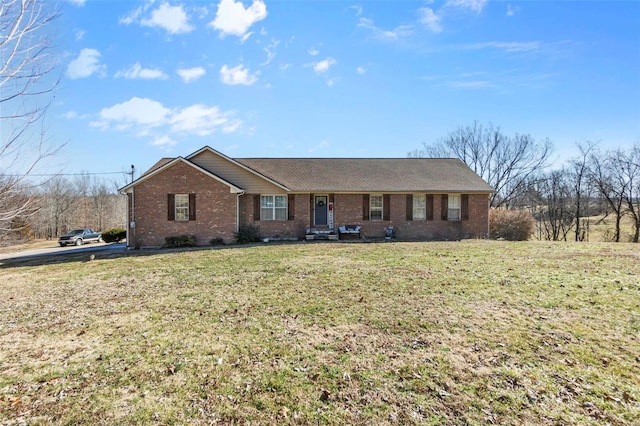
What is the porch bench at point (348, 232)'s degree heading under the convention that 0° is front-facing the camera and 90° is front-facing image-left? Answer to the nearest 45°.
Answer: approximately 0°

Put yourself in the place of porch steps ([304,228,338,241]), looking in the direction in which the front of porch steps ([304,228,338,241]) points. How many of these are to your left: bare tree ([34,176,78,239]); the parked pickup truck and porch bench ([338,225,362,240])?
1

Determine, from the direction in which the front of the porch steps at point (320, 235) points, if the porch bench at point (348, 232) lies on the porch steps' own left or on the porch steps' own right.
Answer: on the porch steps' own left

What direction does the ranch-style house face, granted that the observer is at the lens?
facing the viewer

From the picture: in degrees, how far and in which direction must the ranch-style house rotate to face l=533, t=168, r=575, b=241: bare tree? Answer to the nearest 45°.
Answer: approximately 135° to its left

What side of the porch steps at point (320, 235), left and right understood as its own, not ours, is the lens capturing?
front

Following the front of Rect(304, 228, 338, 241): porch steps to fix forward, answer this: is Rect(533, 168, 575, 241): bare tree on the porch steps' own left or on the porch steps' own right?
on the porch steps' own left

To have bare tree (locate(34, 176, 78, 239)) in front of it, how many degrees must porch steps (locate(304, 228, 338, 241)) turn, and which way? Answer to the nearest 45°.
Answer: approximately 135° to its right

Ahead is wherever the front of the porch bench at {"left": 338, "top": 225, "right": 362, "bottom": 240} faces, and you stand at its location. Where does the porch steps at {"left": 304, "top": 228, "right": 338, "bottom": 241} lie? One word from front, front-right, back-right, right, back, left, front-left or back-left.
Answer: right

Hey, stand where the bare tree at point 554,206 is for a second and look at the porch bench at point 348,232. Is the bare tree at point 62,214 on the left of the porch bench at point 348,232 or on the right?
right

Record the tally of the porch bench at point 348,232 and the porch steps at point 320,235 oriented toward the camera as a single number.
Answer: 2
